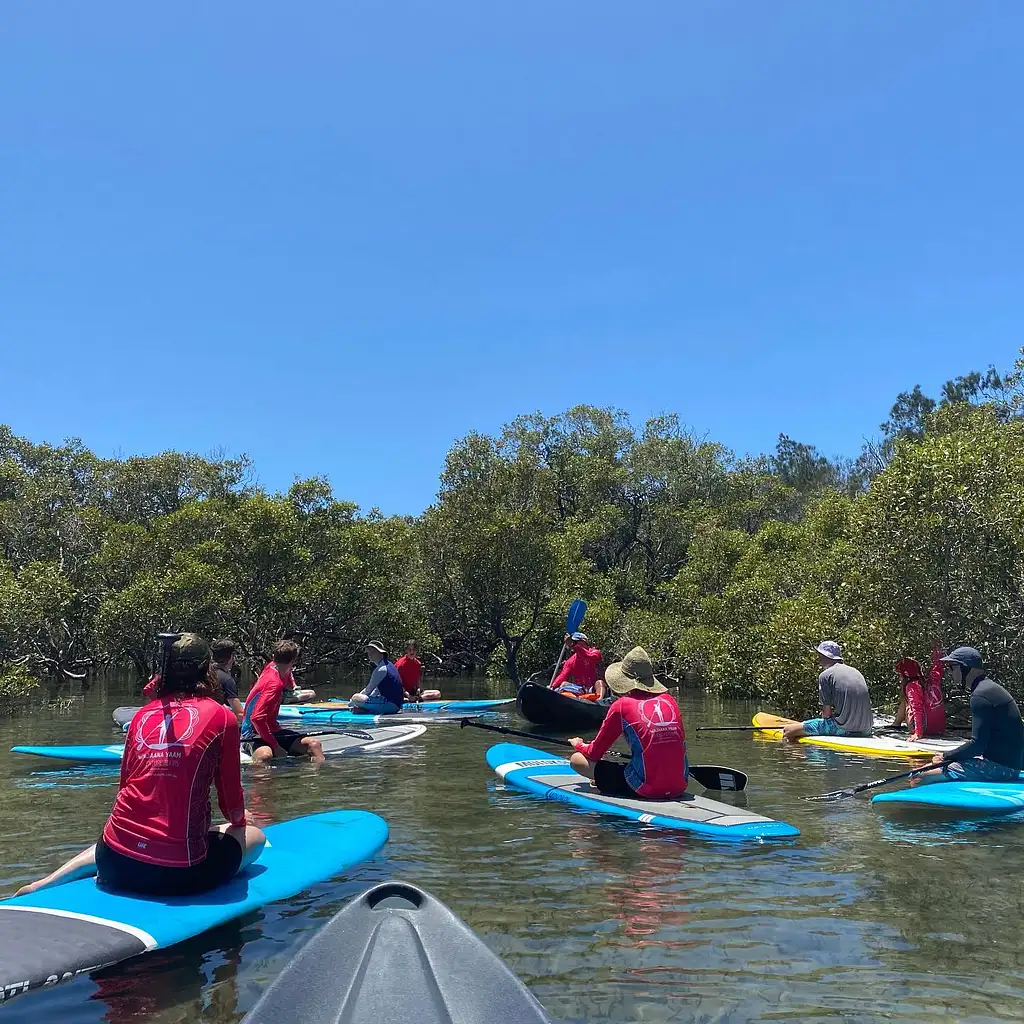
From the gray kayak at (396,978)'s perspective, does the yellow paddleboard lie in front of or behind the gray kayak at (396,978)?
in front

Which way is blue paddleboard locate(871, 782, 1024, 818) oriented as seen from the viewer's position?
to the viewer's left

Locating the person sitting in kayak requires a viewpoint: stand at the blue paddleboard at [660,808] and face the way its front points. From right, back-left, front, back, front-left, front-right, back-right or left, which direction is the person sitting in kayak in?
front-right

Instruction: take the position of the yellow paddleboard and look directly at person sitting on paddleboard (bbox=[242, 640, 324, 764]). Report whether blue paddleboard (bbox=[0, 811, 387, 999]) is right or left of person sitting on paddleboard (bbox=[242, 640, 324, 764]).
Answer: left

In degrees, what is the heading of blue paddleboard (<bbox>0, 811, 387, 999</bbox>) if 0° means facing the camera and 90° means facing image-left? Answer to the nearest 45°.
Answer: approximately 225°

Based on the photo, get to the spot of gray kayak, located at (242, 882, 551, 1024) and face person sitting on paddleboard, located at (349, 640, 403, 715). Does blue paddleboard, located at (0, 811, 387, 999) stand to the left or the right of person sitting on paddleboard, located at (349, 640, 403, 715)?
left

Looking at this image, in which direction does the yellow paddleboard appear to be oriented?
to the viewer's left

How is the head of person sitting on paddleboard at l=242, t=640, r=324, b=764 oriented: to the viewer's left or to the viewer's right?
to the viewer's right

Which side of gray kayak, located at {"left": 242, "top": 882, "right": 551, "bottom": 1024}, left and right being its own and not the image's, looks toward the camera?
back

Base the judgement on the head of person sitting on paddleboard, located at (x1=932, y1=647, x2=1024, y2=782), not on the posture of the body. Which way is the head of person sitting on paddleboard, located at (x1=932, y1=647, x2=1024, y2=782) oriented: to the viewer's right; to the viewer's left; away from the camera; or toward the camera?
to the viewer's left

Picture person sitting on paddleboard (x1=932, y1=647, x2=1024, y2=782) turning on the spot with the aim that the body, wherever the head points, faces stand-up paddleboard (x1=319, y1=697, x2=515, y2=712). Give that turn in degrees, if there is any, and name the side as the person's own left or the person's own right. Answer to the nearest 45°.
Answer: approximately 45° to the person's own right
